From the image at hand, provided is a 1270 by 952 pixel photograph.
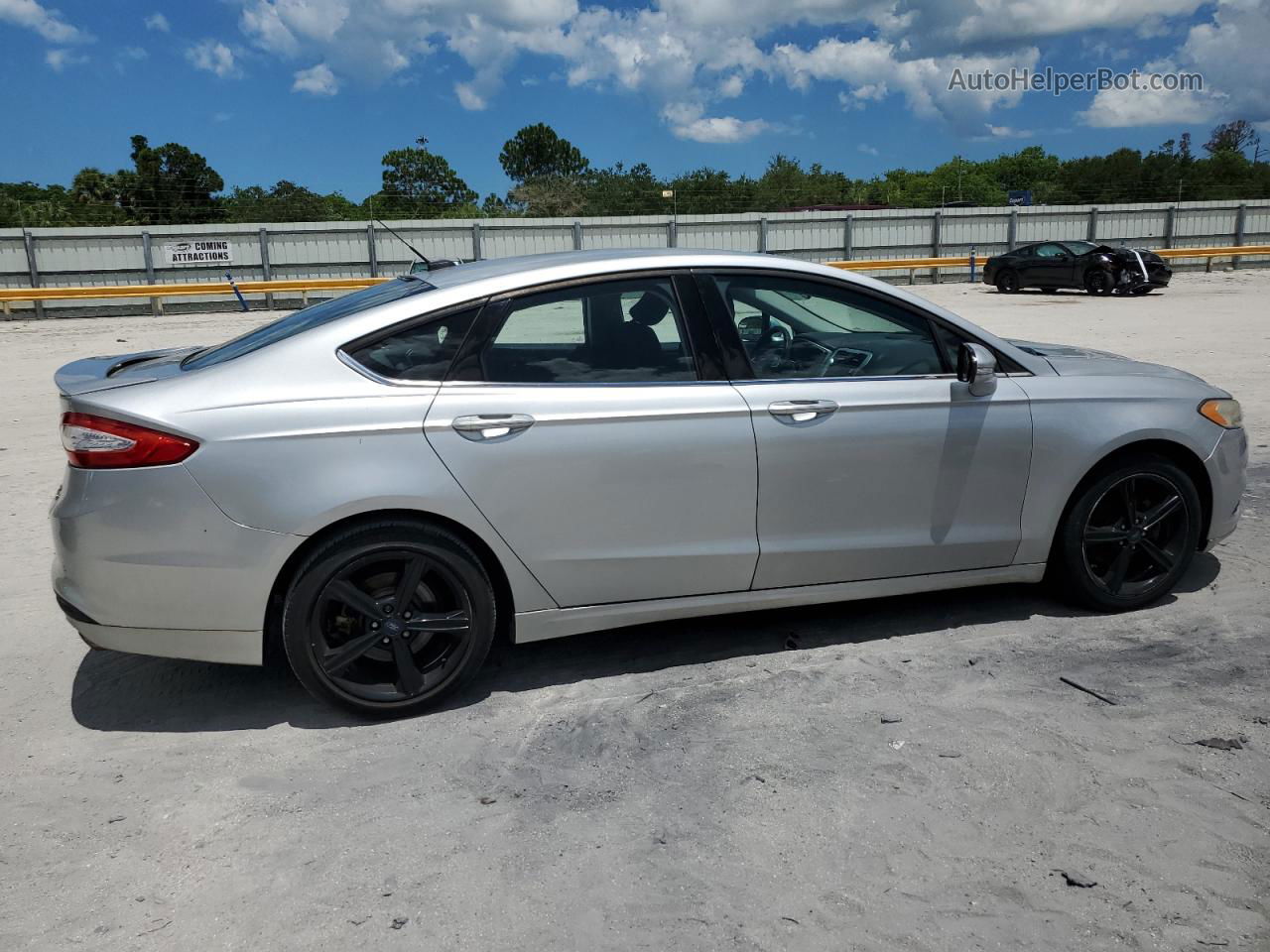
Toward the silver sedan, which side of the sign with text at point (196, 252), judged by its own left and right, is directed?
front

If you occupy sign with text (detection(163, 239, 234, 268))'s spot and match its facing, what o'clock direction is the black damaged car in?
The black damaged car is roughly at 10 o'clock from the sign with text.

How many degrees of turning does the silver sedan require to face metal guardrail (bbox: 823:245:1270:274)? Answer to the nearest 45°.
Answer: approximately 90° to its left

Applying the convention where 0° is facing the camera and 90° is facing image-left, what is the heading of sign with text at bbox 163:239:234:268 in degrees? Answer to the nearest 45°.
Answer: approximately 0°

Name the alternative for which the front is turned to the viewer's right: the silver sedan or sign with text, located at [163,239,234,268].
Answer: the silver sedan

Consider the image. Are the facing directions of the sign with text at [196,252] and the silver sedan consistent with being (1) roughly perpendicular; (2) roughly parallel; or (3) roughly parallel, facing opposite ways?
roughly perpendicular

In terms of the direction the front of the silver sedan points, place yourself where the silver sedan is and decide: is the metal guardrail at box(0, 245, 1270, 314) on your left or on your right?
on your left

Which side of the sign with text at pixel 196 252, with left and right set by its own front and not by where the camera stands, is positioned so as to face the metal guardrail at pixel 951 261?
left

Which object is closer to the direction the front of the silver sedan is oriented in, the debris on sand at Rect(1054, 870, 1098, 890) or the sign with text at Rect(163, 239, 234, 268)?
the debris on sand

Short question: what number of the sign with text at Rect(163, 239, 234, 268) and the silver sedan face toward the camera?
1

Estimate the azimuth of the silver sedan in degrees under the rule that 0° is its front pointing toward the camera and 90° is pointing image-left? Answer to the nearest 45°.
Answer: approximately 270°

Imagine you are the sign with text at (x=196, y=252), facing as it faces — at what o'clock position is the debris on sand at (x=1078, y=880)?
The debris on sand is roughly at 12 o'clock from the sign with text.

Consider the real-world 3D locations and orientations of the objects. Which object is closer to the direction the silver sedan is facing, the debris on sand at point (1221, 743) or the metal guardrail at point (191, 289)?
the debris on sand

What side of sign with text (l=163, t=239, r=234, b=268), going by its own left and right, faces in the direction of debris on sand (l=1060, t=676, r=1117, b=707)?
front

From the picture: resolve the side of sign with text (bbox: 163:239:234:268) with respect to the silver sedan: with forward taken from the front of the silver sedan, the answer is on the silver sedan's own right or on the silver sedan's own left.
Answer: on the silver sedan's own left
